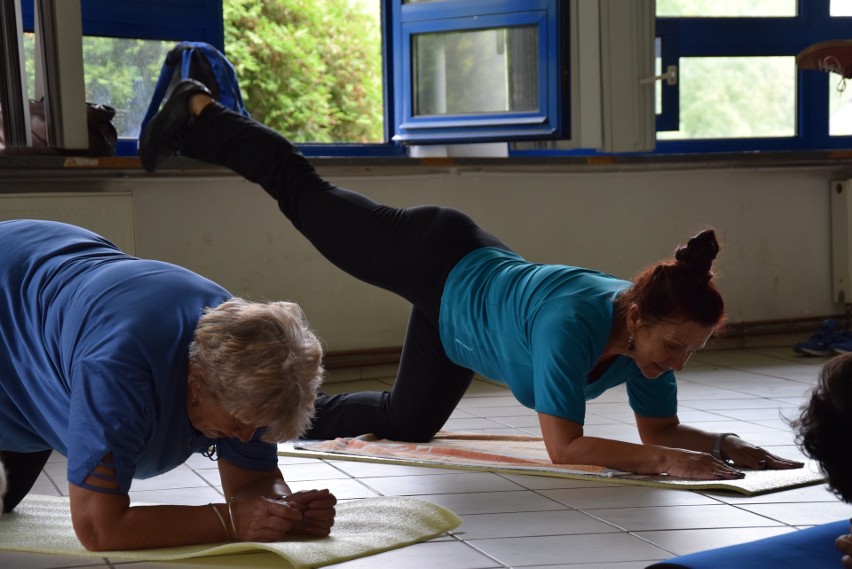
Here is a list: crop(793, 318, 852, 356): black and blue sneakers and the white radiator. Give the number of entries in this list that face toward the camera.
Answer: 1

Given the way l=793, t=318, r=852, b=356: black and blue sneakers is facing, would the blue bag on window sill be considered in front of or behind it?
in front

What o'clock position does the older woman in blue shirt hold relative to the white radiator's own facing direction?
The older woman in blue shirt is roughly at 12 o'clock from the white radiator.

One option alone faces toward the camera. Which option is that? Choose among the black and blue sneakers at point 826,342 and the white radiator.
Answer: the white radiator

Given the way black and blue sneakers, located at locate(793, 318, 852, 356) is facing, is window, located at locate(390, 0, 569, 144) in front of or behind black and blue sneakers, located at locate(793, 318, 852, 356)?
in front

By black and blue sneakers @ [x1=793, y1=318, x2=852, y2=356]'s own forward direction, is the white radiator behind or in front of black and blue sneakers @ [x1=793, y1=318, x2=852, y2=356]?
in front

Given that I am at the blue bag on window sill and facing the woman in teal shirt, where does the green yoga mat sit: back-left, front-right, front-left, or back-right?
front-right

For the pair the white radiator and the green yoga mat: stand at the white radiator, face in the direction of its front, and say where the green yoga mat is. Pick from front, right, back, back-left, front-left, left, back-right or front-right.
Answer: front

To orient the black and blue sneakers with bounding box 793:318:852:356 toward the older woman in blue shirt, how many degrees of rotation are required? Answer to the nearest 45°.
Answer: approximately 90° to its left

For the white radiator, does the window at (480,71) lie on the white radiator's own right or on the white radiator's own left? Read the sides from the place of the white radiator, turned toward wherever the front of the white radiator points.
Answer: on the white radiator's own left

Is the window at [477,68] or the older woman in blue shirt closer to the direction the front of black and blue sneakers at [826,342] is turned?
the window

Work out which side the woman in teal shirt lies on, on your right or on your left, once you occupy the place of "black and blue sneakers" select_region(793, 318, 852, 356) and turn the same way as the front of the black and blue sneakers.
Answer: on your left

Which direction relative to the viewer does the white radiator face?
toward the camera

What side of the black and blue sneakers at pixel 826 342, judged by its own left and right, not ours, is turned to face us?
left

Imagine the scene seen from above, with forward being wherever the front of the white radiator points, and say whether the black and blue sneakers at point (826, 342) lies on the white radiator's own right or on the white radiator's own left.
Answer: on the white radiator's own left

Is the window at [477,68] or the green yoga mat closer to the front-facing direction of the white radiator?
the green yoga mat
